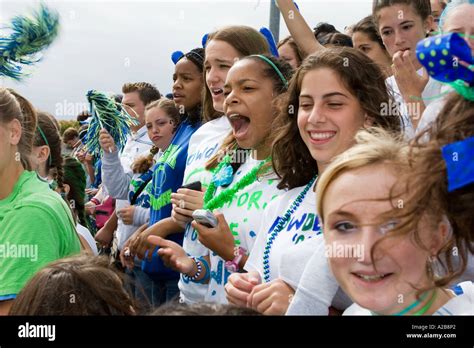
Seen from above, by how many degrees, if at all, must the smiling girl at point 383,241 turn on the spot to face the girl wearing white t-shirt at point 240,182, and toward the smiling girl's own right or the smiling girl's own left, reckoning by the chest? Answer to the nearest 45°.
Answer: approximately 90° to the smiling girl's own right

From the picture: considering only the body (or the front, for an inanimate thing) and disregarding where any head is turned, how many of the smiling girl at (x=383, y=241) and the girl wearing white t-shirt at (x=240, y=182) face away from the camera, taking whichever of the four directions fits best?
0

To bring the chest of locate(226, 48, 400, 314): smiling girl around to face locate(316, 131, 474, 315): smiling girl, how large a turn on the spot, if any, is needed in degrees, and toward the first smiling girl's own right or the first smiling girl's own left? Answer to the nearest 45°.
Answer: approximately 45° to the first smiling girl's own left

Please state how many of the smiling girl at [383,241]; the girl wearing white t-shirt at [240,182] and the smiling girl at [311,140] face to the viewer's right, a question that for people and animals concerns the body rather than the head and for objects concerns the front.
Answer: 0

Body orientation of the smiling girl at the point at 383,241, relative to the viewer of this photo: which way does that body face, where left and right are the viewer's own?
facing the viewer and to the left of the viewer

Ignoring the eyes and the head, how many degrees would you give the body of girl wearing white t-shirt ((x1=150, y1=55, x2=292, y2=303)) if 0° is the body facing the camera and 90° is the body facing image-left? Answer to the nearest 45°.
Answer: approximately 45°

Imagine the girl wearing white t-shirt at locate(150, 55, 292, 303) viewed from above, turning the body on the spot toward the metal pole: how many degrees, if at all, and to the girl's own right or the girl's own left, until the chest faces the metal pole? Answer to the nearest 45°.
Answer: approximately 135° to the girl's own right

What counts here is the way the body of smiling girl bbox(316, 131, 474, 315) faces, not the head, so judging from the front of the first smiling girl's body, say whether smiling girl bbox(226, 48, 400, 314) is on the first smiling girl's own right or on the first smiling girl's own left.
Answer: on the first smiling girl's own right

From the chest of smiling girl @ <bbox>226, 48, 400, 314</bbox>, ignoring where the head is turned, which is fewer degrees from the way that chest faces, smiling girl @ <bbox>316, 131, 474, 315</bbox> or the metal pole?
the smiling girl

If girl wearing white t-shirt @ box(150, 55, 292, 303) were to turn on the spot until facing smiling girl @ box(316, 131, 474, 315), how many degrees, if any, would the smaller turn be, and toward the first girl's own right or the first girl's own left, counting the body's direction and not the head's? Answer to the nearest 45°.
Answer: approximately 45° to the first girl's own left

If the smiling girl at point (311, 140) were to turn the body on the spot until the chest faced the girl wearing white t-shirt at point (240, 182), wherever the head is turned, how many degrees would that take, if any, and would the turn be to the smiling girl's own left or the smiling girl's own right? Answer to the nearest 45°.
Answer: approximately 90° to the smiling girl's own right

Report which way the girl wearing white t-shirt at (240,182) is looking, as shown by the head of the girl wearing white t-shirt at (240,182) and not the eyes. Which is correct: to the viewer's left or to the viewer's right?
to the viewer's left
